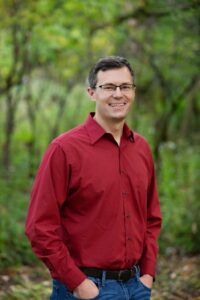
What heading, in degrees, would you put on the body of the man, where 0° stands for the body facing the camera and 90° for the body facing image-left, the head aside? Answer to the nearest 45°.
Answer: approximately 315°
